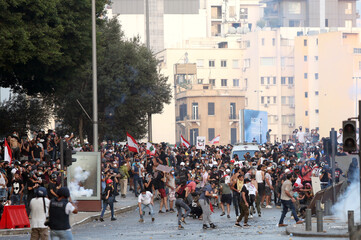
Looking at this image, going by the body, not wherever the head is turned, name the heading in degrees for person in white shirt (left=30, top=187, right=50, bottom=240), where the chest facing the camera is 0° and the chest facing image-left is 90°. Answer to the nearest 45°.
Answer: approximately 180°

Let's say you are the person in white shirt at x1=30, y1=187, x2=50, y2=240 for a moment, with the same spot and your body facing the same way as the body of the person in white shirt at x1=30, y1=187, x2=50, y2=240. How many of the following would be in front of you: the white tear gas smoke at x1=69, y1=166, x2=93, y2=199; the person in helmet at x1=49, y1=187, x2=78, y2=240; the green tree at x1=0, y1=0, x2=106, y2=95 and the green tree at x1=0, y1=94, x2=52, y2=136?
3

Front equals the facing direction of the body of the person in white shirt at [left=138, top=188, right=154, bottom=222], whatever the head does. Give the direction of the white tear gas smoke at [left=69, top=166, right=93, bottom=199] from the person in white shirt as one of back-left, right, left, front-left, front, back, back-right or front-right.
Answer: back-right

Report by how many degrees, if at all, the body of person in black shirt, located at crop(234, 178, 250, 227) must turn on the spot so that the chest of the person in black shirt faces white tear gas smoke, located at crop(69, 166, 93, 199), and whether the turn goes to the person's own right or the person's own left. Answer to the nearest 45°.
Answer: approximately 135° to the person's own left

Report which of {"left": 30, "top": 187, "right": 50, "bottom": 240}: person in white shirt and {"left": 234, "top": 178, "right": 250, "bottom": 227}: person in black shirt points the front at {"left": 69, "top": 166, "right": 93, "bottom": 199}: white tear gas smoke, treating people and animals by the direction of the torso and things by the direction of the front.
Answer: the person in white shirt

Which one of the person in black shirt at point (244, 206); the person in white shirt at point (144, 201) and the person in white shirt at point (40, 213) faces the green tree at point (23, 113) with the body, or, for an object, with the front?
the person in white shirt at point (40, 213)

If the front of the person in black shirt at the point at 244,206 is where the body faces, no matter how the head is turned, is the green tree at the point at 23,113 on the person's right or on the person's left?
on the person's left
